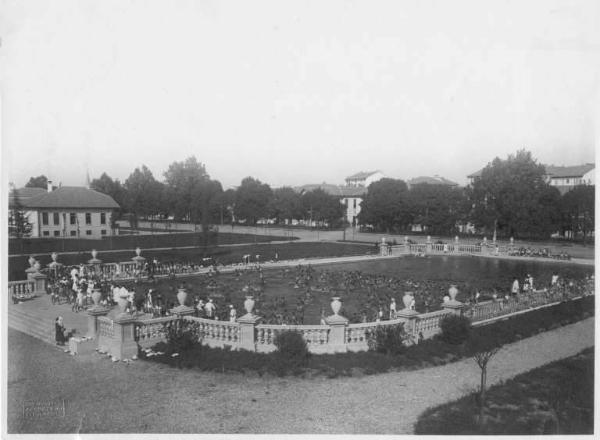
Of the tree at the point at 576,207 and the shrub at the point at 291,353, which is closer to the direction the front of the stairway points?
the shrub

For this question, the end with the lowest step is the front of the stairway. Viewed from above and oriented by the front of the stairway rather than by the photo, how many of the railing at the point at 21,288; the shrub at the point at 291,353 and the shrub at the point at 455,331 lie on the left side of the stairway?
2

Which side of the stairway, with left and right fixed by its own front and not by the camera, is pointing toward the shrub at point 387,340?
left

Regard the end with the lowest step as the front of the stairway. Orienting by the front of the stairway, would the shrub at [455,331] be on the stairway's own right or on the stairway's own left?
on the stairway's own left

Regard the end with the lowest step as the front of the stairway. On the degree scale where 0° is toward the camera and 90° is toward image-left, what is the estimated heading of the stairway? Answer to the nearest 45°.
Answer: approximately 45°

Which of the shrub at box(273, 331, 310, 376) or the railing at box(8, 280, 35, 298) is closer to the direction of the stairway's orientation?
the shrub

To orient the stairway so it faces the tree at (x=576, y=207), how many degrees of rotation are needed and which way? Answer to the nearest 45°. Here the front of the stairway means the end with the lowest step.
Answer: approximately 135° to its left

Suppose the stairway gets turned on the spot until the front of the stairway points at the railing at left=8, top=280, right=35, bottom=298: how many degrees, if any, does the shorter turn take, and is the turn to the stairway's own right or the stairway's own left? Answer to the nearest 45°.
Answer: approximately 135° to the stairway's own right

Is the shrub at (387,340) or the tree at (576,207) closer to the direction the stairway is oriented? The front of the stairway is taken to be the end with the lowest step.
the shrub

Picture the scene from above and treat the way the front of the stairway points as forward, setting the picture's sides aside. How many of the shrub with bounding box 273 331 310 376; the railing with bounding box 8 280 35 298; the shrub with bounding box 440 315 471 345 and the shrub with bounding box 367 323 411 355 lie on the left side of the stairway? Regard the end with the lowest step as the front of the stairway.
3

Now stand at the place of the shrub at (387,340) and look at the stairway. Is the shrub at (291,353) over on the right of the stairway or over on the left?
left

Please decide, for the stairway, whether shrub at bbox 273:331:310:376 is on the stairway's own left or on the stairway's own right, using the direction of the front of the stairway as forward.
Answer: on the stairway's own left
